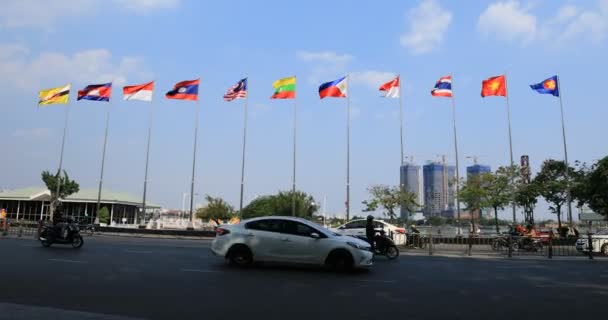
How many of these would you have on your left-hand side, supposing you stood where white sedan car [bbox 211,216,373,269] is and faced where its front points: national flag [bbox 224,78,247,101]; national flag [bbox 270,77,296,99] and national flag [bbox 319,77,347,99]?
3

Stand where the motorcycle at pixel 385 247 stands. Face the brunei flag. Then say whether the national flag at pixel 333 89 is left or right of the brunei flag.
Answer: right

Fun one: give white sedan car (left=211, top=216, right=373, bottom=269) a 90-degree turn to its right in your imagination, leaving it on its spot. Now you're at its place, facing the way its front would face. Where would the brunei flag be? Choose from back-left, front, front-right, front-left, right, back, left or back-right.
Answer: back-right

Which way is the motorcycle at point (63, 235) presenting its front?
to the viewer's right

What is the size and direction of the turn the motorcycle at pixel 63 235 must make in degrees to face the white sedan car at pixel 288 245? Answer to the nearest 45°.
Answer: approximately 45° to its right

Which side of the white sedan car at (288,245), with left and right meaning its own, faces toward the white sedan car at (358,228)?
left

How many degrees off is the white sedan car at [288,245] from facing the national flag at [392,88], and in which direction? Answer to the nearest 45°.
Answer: approximately 90° to its left

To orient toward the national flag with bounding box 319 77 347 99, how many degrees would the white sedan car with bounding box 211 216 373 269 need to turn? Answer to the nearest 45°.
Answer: approximately 90° to its left

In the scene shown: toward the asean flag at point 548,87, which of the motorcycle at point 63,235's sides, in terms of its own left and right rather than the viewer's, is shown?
front

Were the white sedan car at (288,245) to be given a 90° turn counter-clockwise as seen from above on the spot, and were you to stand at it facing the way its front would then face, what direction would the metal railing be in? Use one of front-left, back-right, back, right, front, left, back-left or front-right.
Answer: front-right

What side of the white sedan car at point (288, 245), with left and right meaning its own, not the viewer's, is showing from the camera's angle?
right

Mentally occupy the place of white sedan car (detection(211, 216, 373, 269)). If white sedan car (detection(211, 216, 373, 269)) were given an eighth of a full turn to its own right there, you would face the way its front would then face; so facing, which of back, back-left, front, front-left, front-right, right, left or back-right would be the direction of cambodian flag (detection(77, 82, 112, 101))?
back
